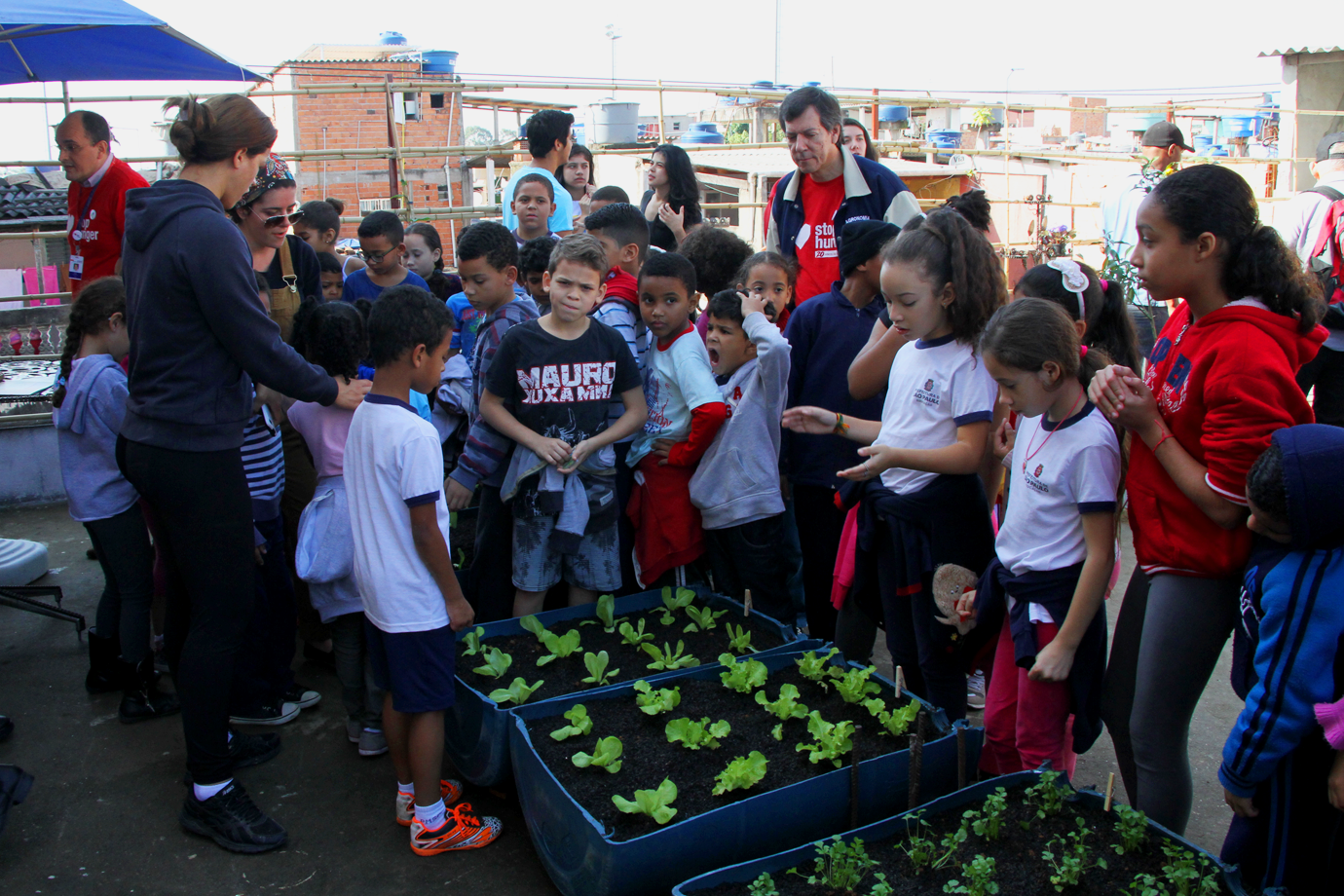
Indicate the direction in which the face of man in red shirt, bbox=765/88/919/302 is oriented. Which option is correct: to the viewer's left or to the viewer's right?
to the viewer's left

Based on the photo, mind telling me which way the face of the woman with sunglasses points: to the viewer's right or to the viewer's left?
to the viewer's right

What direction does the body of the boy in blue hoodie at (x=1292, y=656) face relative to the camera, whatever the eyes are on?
to the viewer's left

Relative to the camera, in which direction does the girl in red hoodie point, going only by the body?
to the viewer's left

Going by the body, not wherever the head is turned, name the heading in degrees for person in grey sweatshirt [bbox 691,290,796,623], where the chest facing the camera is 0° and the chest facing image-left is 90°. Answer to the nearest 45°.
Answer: approximately 45°

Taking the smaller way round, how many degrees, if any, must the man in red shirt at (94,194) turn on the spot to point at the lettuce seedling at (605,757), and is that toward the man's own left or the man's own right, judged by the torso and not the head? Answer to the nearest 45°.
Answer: approximately 45° to the man's own left
